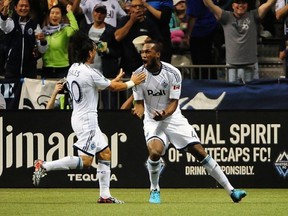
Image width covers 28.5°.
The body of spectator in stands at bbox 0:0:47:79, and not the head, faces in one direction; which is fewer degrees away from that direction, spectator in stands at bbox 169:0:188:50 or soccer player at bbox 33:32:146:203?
the soccer player

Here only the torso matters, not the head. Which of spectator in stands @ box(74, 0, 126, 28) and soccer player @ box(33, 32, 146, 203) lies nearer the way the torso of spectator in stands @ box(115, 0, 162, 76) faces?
the soccer player

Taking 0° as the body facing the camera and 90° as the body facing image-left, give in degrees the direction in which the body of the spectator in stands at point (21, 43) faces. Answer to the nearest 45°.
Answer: approximately 0°

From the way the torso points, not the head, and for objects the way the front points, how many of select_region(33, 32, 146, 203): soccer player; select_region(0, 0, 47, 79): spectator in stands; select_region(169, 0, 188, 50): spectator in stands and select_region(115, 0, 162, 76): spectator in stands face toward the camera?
3

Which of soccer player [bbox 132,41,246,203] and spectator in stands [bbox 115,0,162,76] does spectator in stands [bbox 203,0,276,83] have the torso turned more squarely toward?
the soccer player

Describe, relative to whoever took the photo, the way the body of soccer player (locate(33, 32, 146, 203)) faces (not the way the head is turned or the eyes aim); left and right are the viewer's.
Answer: facing away from the viewer and to the right of the viewer

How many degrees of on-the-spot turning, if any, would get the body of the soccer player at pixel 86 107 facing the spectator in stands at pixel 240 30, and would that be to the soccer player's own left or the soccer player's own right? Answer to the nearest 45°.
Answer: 0° — they already face them

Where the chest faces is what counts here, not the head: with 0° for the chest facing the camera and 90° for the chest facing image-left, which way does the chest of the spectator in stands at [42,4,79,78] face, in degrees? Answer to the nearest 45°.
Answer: approximately 0°

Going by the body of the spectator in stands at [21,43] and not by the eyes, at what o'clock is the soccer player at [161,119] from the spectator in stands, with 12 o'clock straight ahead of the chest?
The soccer player is roughly at 11 o'clock from the spectator in stands.
